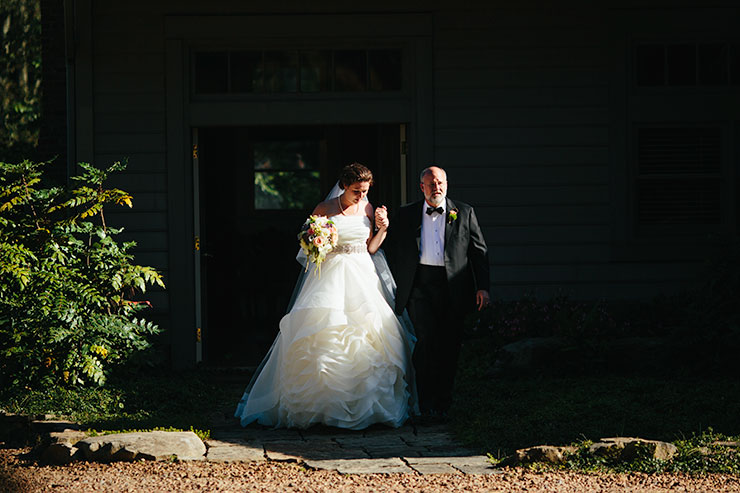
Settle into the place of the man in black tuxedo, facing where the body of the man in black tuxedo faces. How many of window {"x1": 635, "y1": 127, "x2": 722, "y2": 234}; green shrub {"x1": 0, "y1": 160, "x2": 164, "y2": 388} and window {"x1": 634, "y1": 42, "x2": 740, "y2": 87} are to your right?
1

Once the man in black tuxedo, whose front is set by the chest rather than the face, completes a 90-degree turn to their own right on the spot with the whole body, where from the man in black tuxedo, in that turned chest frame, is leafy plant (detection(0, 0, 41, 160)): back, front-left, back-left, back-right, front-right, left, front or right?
front-right

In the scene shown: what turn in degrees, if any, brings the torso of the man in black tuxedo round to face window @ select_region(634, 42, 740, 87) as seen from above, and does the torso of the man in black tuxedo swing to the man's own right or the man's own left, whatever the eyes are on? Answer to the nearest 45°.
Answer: approximately 135° to the man's own left

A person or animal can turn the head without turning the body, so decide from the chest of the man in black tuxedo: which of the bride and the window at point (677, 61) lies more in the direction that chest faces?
the bride

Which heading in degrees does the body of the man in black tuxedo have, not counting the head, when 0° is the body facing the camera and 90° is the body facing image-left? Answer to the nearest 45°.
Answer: approximately 0°

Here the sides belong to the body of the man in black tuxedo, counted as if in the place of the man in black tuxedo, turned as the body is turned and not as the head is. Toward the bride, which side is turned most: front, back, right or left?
right

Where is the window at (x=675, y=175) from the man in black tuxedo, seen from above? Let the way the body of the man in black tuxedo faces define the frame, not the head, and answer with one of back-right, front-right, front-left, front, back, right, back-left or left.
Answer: back-left

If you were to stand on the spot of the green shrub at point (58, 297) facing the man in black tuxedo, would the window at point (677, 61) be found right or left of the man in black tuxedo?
left

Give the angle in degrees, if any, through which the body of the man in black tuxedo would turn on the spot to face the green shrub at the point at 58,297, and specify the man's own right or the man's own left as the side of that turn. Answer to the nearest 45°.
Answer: approximately 90° to the man's own right
